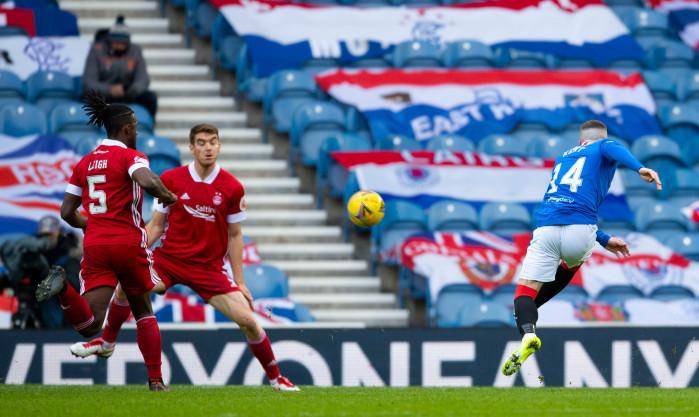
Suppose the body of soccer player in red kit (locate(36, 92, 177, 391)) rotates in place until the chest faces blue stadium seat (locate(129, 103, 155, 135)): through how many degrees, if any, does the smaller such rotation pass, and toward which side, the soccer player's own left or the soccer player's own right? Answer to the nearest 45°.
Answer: approximately 45° to the soccer player's own left

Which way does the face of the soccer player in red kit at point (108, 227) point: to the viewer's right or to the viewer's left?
to the viewer's right

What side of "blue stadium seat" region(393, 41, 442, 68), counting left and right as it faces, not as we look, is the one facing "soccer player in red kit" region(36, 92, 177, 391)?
front

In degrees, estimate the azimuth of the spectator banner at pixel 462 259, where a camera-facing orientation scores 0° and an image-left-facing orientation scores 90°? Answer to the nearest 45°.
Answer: approximately 0°

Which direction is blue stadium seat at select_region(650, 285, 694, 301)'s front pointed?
toward the camera

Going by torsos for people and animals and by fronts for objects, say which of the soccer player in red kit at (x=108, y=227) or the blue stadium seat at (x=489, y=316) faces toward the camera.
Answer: the blue stadium seat

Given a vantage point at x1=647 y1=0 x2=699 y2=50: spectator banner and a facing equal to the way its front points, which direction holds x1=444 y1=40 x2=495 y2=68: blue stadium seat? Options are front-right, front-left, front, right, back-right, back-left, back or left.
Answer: front-right

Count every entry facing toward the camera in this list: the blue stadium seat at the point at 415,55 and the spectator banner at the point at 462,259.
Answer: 2

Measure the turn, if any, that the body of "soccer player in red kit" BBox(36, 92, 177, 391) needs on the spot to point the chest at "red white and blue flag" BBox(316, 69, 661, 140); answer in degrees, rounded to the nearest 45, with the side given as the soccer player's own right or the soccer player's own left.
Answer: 0° — they already face it

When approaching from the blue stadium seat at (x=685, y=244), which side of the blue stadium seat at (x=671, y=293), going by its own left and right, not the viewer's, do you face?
back

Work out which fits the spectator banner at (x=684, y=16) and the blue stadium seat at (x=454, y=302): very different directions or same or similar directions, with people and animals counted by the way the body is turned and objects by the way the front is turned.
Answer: same or similar directions

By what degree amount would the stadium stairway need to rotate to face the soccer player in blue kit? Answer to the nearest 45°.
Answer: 0° — it already faces them

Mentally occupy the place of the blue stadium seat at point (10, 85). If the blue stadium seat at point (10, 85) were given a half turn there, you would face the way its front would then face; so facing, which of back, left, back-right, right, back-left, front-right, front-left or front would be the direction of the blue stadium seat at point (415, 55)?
right

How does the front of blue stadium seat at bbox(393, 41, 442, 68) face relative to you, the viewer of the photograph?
facing the viewer

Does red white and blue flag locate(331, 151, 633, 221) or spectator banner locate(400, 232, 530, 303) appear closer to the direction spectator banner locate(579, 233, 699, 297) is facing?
the spectator banner

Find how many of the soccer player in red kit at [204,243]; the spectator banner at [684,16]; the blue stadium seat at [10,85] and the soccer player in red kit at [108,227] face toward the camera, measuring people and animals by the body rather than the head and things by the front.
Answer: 3

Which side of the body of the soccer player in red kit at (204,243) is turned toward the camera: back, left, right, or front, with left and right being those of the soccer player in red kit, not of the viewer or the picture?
front

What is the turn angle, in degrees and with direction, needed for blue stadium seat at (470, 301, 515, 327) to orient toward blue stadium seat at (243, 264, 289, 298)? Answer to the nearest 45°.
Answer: approximately 90° to its right

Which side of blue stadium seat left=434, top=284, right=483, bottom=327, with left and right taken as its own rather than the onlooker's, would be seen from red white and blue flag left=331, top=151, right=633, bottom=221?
back

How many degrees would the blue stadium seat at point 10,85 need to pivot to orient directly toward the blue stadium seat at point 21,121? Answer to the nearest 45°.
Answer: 0° — it already faces it

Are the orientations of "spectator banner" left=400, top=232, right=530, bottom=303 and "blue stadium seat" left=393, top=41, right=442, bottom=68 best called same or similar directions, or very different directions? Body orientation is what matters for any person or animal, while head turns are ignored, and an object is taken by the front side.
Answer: same or similar directions
